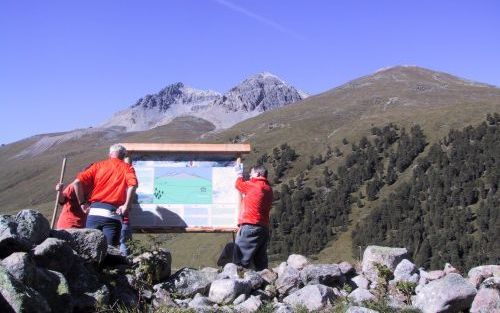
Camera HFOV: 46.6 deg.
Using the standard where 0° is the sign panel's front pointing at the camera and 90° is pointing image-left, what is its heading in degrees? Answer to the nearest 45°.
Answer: approximately 0°

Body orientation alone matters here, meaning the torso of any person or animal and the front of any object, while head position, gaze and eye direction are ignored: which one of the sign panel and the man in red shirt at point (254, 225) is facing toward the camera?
the sign panel

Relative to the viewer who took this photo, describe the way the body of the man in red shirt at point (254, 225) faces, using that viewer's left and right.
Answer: facing away from the viewer and to the left of the viewer

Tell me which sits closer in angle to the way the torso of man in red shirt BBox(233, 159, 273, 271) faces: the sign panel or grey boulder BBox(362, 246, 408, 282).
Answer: the sign panel

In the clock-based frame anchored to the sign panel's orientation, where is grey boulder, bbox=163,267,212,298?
The grey boulder is roughly at 12 o'clock from the sign panel.

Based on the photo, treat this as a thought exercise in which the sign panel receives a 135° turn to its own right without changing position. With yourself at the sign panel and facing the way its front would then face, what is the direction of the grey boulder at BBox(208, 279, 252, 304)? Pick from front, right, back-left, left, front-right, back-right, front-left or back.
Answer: back-left

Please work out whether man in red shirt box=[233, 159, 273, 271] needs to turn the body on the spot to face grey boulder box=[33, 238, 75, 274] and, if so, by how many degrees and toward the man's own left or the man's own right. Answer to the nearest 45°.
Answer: approximately 90° to the man's own left

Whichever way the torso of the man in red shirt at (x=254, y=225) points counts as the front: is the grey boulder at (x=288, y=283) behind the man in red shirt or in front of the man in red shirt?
behind

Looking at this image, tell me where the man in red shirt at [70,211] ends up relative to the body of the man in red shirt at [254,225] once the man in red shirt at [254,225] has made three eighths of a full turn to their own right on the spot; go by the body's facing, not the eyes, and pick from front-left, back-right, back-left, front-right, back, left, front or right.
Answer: back

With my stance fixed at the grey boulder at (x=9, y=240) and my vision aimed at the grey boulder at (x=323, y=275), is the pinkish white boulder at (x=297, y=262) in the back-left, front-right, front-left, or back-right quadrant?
front-left

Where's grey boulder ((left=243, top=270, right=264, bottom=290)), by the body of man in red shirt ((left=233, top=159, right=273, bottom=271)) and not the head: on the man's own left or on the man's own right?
on the man's own left

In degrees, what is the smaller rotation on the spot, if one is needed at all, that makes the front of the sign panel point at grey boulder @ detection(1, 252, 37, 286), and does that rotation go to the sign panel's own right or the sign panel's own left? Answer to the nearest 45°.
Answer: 0° — it already faces it

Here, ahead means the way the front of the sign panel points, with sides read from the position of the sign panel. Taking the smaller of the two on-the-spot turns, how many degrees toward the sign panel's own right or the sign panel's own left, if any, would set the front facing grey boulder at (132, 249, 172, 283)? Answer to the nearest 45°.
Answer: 0° — it already faces it

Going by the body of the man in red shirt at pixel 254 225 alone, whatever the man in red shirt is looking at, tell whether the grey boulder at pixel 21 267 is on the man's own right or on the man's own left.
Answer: on the man's own left

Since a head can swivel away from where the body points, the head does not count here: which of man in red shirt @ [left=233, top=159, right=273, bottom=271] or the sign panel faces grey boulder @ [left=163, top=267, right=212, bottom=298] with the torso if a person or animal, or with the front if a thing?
the sign panel

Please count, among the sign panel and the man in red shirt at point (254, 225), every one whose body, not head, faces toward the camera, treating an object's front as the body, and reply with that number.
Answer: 1

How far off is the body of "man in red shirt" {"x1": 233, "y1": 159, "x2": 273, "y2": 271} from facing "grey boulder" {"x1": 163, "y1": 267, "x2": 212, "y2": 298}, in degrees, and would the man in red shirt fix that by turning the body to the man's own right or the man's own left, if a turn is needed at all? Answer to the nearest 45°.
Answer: approximately 90° to the man's own left

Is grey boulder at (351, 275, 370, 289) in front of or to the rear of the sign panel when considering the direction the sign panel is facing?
in front

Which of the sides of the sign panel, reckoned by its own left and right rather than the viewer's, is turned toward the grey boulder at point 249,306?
front
